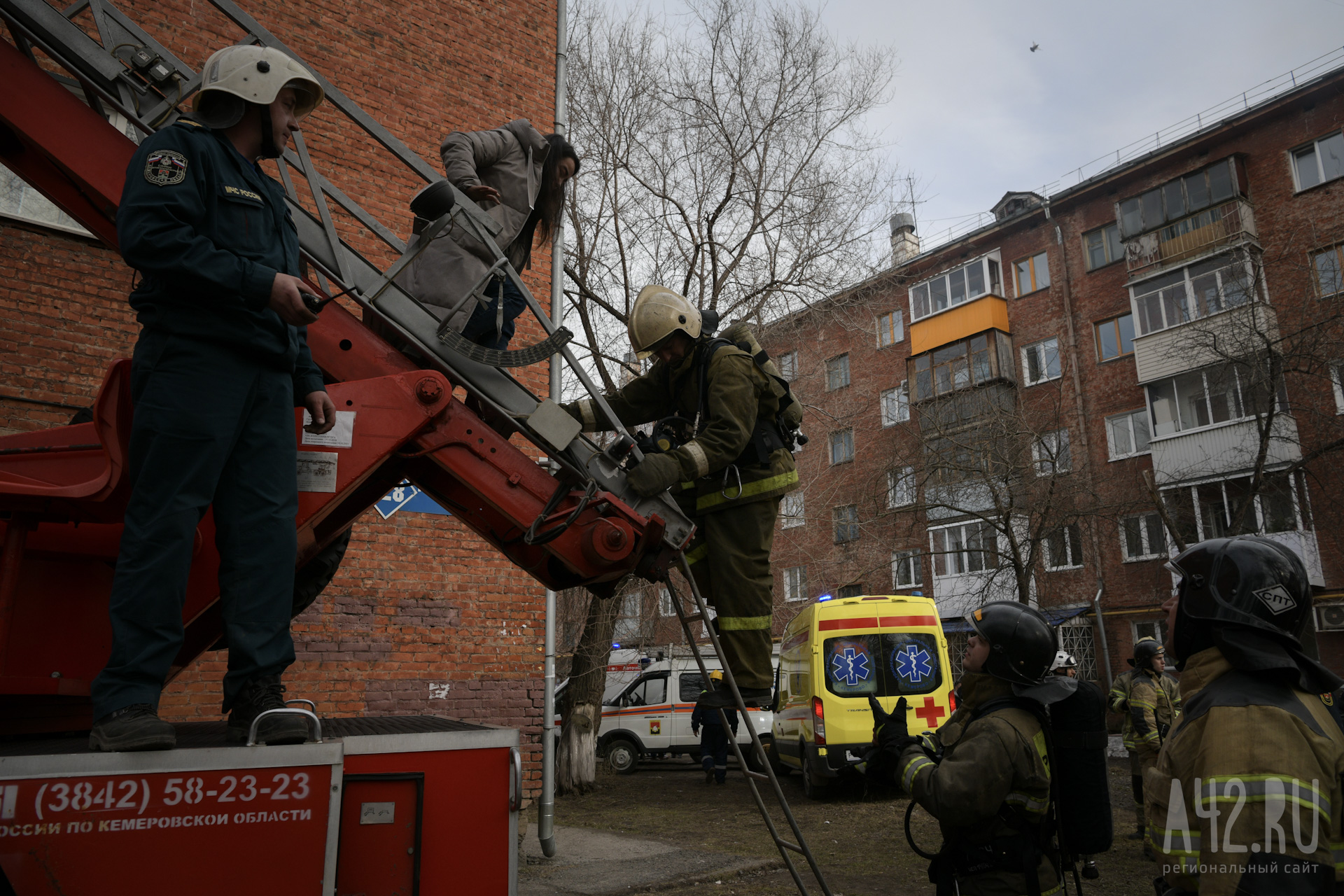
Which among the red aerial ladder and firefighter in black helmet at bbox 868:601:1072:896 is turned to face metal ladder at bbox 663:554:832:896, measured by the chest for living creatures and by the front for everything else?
the firefighter in black helmet

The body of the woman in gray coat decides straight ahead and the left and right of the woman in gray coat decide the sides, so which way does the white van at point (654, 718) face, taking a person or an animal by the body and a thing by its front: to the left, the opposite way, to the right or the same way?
the opposite way

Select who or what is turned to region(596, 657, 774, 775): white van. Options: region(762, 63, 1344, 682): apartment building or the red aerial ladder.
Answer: the apartment building

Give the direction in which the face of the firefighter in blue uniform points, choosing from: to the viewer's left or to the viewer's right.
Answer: to the viewer's right

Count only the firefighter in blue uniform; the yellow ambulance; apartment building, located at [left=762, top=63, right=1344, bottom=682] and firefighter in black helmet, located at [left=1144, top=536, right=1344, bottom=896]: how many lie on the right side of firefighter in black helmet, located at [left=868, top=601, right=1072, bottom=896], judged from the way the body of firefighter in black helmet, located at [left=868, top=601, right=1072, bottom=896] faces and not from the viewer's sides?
2

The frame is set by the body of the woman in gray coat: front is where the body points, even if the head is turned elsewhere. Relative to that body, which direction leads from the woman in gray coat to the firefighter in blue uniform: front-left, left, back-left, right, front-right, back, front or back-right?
back-right

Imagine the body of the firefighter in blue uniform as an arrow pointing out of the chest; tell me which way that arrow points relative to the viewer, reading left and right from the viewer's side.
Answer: facing the viewer and to the right of the viewer

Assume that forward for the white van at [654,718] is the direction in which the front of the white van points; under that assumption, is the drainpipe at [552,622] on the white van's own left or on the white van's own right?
on the white van's own left

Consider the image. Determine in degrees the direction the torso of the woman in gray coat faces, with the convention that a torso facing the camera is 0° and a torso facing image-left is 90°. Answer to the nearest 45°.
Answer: approximately 270°

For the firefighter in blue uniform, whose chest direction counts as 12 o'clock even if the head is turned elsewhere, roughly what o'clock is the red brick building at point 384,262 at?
The red brick building is roughly at 8 o'clock from the firefighter in blue uniform.
